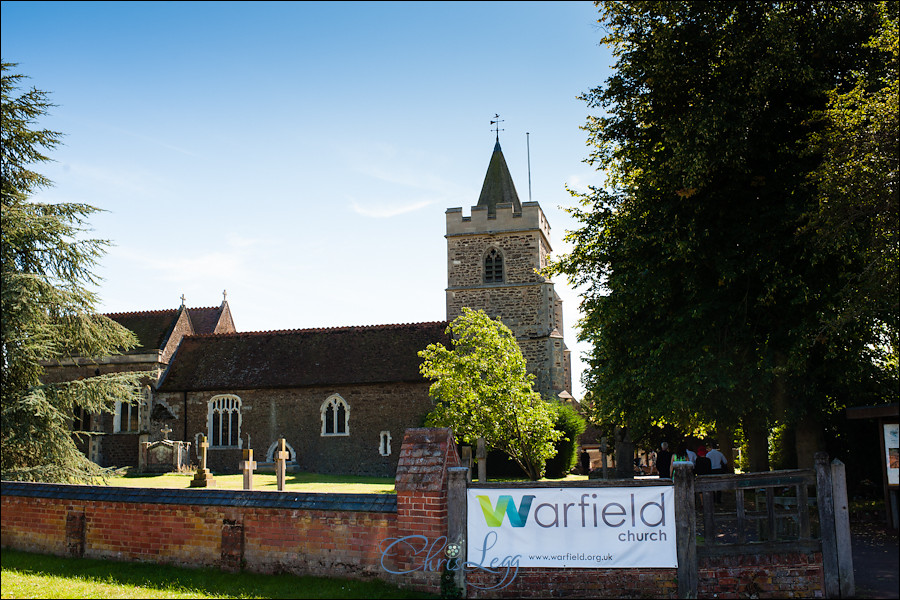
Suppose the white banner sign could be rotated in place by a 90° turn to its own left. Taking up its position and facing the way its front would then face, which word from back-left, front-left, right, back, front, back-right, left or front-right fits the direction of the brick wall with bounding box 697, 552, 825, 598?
front

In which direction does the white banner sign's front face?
toward the camera

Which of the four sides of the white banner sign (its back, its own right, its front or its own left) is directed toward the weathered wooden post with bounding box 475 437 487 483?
back

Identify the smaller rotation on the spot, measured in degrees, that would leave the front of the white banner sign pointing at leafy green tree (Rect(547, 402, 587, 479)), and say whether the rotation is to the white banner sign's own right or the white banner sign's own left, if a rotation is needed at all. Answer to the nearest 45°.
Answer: approximately 180°

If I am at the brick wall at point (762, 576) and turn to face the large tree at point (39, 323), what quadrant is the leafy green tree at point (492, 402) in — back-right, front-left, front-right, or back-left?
front-right
